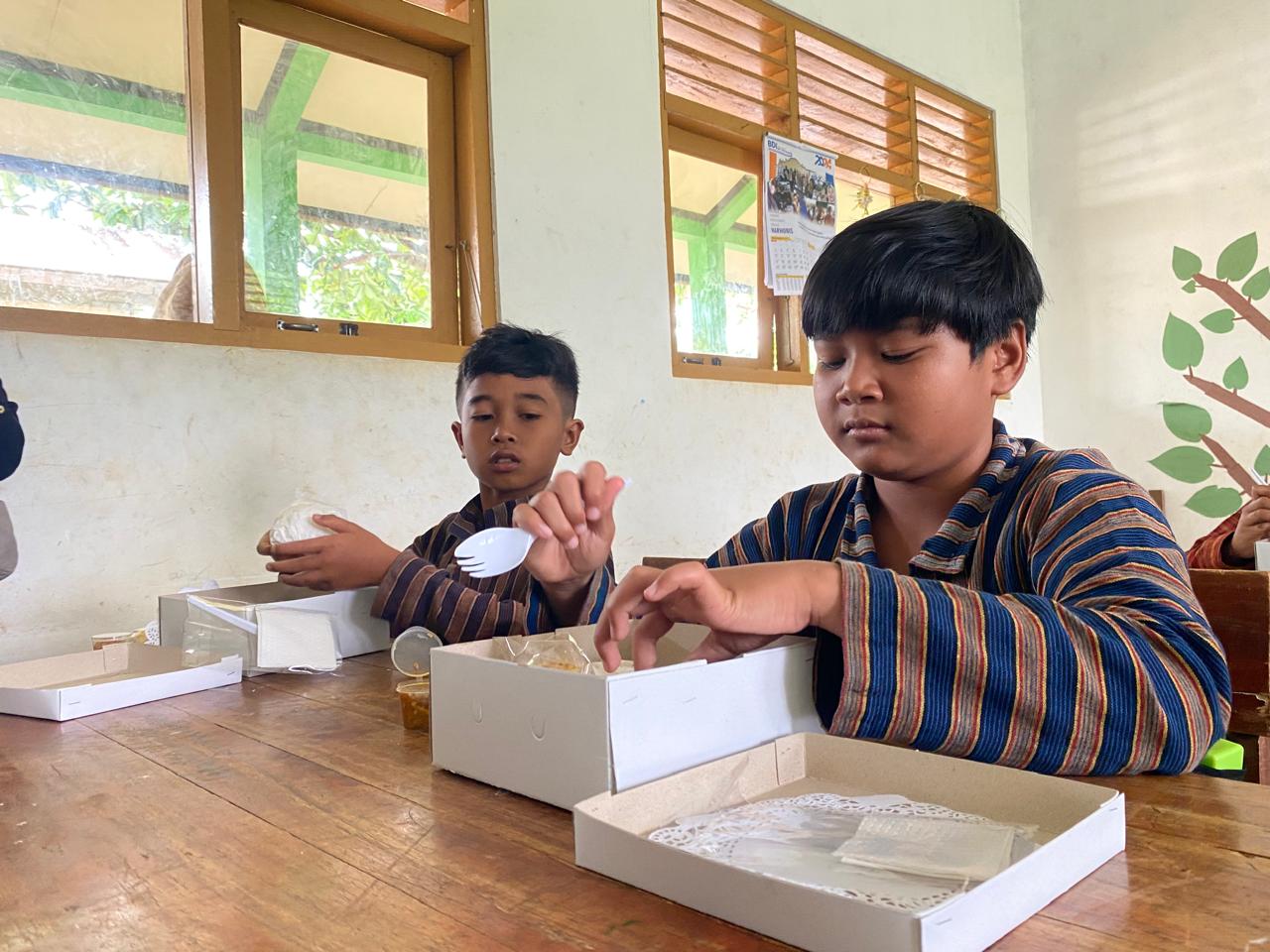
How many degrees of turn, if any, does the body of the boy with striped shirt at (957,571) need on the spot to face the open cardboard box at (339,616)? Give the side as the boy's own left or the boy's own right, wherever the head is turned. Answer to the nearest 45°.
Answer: approximately 90° to the boy's own right

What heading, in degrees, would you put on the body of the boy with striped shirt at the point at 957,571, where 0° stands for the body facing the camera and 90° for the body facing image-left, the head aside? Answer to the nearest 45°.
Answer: approximately 45°

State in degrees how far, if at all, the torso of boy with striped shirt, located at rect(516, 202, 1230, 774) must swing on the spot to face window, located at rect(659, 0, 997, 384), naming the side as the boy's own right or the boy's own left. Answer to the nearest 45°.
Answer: approximately 135° to the boy's own right

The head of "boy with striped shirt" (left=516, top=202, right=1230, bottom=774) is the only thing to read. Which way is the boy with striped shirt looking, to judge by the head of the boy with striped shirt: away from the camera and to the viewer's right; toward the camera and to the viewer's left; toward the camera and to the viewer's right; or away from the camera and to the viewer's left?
toward the camera and to the viewer's left

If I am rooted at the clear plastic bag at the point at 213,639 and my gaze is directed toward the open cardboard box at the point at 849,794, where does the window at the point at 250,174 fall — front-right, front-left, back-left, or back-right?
back-left
